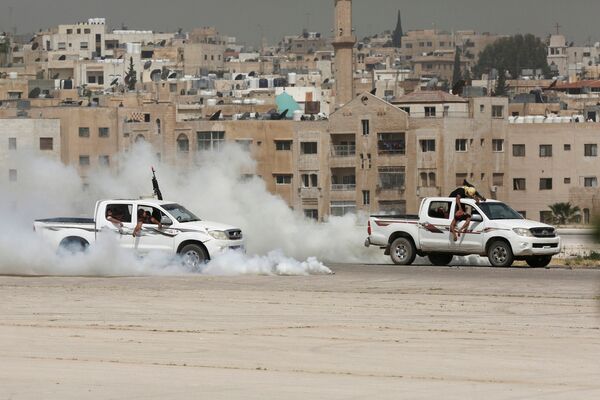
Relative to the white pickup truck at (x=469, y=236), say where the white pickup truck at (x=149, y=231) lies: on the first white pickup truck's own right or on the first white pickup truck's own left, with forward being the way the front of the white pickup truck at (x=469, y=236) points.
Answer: on the first white pickup truck's own right

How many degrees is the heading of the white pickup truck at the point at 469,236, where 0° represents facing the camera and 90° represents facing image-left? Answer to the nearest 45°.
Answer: approximately 315°
